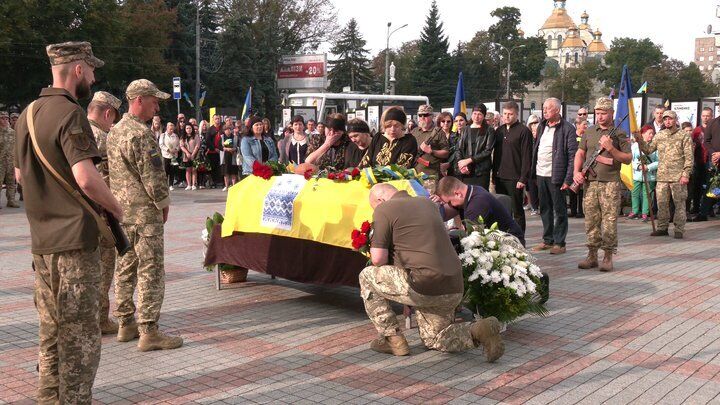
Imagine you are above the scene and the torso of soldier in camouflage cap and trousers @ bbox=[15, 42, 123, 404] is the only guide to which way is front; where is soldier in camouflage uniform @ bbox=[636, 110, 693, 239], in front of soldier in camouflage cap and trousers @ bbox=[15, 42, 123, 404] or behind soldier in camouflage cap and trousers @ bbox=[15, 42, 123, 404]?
in front

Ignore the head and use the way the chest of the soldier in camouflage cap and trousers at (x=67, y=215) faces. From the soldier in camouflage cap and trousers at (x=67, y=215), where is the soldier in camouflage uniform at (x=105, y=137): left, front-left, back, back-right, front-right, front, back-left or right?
front-left

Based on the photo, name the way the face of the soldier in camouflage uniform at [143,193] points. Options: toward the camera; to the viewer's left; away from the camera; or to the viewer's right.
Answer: to the viewer's right

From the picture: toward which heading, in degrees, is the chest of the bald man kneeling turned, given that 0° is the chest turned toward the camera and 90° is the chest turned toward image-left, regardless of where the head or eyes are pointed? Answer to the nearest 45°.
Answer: approximately 135°

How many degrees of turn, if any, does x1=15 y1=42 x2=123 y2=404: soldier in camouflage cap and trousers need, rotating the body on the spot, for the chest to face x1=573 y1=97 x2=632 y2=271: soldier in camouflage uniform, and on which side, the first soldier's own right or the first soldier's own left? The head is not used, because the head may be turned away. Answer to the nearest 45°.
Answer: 0° — they already face them

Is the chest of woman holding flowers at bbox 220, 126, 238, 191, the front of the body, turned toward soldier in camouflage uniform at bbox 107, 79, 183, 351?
yes

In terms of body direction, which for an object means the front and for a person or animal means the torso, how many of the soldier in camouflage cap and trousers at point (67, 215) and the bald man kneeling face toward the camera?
0

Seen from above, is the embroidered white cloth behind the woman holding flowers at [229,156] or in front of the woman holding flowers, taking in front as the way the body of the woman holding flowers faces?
in front

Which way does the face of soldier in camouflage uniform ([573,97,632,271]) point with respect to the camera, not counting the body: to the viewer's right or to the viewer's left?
to the viewer's left

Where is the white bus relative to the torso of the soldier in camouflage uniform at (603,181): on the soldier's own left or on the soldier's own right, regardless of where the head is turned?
on the soldier's own right

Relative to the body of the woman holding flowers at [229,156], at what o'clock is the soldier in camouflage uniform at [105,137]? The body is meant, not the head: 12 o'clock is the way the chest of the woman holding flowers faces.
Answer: The soldier in camouflage uniform is roughly at 12 o'clock from the woman holding flowers.
